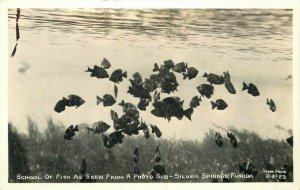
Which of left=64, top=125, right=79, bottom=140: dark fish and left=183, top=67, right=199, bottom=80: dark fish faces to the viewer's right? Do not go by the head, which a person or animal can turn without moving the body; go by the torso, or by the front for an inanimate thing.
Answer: left=183, top=67, right=199, bottom=80: dark fish

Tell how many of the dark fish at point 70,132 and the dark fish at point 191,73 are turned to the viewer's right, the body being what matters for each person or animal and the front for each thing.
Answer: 1

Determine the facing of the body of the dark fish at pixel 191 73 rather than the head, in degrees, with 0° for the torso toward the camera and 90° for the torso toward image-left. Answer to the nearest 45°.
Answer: approximately 270°

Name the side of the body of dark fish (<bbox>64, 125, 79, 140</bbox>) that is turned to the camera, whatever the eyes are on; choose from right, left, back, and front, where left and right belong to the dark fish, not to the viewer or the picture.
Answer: left
